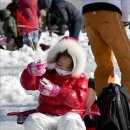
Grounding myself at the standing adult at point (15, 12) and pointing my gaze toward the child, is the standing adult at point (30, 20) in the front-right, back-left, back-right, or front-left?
front-left

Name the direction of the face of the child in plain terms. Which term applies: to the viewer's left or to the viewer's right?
to the viewer's left

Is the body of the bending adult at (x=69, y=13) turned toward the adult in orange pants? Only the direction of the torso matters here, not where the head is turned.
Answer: no
